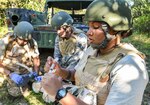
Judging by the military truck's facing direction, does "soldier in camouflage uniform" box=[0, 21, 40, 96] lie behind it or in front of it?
in front

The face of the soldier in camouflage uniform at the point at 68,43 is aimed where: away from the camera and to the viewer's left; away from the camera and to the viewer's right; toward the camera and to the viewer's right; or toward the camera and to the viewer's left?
toward the camera and to the viewer's left

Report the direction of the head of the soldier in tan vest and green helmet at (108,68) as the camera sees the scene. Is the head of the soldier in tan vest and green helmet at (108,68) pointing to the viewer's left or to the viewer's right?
to the viewer's left

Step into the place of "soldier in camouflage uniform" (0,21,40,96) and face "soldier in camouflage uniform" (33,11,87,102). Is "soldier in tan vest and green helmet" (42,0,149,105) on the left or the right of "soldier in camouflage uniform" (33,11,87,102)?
right

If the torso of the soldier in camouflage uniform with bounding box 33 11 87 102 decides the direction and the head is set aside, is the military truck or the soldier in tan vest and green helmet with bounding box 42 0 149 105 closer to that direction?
the soldier in tan vest and green helmet

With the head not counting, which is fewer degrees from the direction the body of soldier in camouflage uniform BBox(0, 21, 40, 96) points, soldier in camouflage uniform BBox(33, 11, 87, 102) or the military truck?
the soldier in camouflage uniform

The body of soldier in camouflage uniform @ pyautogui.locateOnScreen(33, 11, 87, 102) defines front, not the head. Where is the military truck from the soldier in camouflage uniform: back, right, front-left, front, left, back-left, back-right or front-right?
back-right

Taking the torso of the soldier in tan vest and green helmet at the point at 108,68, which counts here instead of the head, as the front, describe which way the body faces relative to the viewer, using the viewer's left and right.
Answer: facing the viewer and to the left of the viewer

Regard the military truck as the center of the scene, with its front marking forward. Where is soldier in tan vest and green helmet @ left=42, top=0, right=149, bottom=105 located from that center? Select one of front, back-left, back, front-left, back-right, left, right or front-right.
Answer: front-left

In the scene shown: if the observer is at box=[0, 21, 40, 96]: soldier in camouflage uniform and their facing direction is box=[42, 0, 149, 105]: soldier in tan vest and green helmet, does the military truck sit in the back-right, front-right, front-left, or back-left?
back-left

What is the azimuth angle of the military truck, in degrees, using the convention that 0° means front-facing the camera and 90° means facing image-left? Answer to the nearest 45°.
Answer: approximately 45°

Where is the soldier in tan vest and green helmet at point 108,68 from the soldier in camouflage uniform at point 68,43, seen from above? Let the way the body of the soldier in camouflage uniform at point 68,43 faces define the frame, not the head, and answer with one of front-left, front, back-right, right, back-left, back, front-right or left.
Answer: front-left
